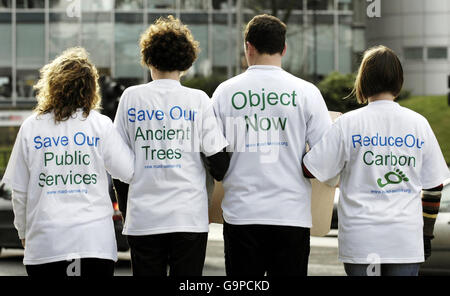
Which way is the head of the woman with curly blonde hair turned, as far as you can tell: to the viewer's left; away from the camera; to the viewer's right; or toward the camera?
away from the camera

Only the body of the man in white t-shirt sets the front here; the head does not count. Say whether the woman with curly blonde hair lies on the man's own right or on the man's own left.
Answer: on the man's own left

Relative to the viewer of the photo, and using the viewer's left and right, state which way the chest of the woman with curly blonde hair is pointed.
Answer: facing away from the viewer

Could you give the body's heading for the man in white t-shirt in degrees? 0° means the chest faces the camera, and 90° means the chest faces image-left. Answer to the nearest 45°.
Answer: approximately 180°

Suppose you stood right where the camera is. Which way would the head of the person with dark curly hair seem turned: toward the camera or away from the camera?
away from the camera

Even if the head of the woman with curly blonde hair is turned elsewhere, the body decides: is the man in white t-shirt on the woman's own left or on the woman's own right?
on the woman's own right

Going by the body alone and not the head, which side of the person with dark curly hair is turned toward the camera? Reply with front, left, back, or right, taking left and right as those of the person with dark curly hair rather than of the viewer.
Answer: back
